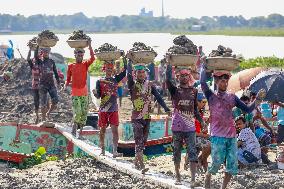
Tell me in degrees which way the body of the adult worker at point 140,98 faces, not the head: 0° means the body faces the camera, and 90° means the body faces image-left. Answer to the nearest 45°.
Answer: approximately 0°

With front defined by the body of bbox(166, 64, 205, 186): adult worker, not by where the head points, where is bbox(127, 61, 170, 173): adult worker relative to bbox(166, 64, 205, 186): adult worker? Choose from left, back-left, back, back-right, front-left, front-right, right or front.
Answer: back-right

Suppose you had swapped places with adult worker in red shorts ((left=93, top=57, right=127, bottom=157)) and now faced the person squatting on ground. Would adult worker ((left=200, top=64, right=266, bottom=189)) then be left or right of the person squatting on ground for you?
right

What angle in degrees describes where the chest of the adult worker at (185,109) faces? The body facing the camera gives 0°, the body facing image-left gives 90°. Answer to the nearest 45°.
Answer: approximately 0°
